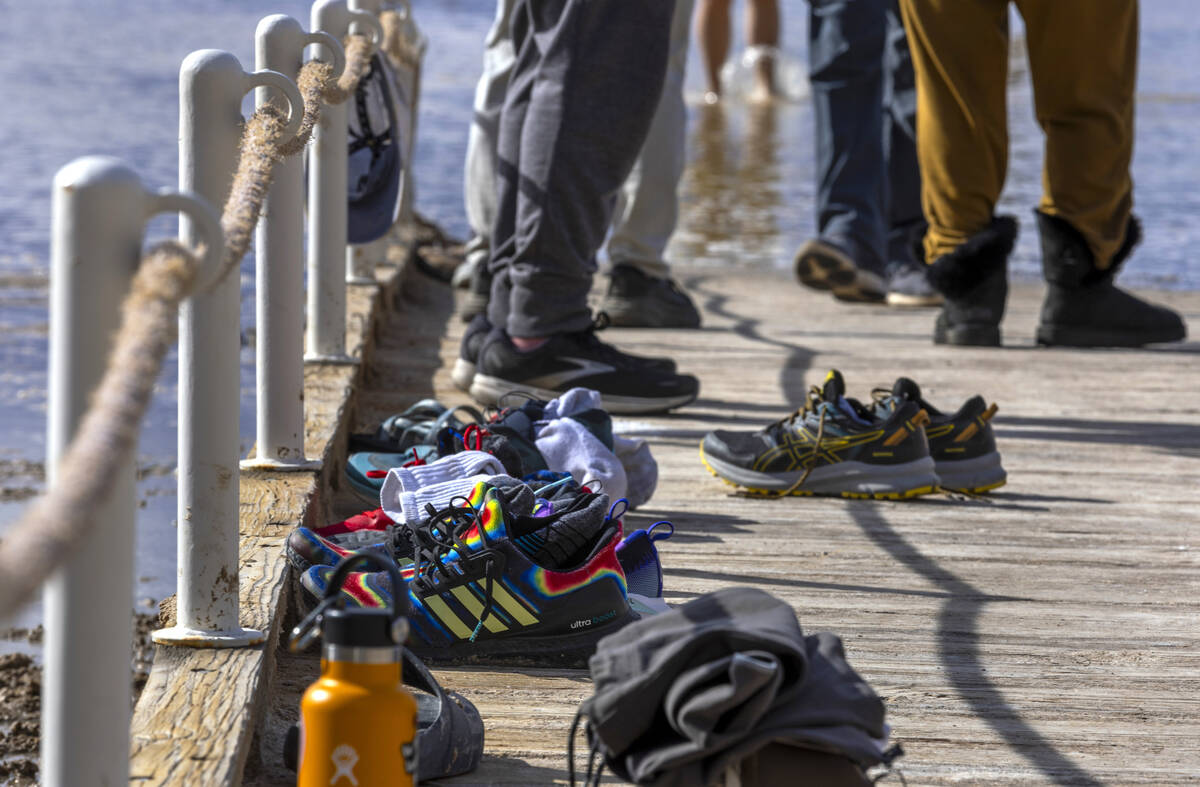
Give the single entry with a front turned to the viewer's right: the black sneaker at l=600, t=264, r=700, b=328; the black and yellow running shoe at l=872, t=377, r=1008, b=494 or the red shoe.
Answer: the black sneaker

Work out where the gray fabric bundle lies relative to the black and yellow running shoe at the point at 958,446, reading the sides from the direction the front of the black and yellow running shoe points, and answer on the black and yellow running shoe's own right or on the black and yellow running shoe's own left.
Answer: on the black and yellow running shoe's own left

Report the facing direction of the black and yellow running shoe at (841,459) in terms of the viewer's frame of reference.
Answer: facing to the left of the viewer

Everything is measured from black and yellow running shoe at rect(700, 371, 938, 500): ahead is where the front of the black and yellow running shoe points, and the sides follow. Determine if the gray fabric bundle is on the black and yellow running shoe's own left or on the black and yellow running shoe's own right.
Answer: on the black and yellow running shoe's own left

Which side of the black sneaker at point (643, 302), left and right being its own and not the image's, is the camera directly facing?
right

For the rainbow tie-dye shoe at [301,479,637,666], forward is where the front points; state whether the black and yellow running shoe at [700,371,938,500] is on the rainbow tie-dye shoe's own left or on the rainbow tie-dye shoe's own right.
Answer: on the rainbow tie-dye shoe's own right

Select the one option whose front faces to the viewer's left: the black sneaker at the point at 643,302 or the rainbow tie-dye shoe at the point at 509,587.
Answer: the rainbow tie-dye shoe

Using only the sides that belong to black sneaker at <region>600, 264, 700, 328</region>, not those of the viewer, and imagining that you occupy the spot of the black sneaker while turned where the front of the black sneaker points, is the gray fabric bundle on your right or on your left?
on your right

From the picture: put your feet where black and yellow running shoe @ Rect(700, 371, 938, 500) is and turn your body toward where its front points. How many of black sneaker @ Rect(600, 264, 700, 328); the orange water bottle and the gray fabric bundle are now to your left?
2

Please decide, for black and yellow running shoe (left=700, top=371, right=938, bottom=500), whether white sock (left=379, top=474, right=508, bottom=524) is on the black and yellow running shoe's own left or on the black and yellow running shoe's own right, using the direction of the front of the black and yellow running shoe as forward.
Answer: on the black and yellow running shoe's own left

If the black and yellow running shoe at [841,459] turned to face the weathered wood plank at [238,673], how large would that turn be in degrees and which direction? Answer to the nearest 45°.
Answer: approximately 45° to its left

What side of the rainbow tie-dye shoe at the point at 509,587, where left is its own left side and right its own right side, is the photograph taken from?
left
